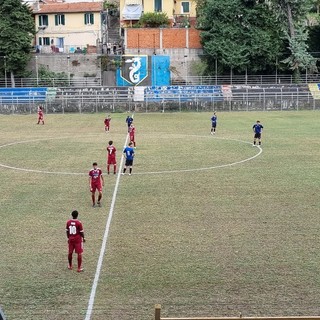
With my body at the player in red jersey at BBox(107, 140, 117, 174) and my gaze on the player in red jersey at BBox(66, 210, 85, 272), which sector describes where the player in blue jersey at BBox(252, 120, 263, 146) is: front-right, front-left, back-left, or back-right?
back-left

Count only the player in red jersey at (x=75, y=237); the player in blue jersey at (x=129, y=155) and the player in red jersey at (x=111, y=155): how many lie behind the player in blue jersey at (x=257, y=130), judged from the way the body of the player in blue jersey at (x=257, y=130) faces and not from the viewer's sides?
0

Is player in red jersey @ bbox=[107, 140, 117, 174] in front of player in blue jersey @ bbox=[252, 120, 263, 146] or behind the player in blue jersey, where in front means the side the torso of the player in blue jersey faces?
in front

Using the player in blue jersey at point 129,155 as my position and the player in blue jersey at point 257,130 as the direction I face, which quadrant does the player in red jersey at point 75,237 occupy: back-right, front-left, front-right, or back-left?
back-right

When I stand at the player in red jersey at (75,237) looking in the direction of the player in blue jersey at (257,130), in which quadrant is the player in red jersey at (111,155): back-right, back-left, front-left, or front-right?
front-left

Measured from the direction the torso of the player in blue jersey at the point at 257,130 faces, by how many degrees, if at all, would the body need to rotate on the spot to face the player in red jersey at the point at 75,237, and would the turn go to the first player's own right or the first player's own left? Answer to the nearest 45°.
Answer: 0° — they already face them

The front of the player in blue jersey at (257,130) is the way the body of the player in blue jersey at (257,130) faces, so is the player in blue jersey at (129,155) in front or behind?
in front
